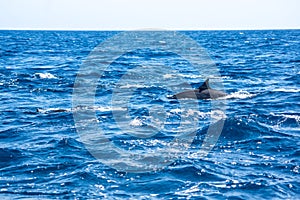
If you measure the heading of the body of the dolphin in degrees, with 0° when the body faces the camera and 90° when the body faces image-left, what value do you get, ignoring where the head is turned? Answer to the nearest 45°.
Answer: approximately 90°
